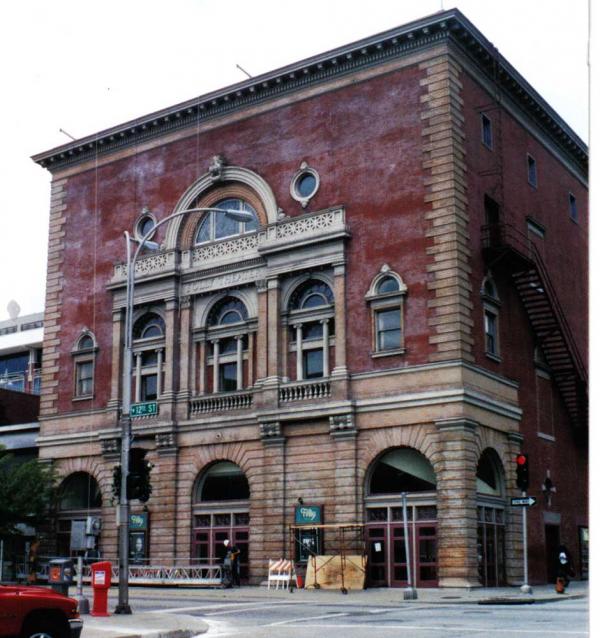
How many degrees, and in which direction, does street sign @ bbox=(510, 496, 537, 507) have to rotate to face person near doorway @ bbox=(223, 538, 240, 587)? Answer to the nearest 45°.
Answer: approximately 135° to its right

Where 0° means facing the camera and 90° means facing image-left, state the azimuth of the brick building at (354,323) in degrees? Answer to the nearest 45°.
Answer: approximately 45°

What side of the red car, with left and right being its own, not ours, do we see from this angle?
right

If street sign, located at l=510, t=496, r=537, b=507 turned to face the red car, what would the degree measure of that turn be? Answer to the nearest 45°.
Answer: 0° — it already faces it

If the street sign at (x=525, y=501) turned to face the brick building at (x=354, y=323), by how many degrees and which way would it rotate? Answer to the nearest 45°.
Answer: approximately 135° to its right
